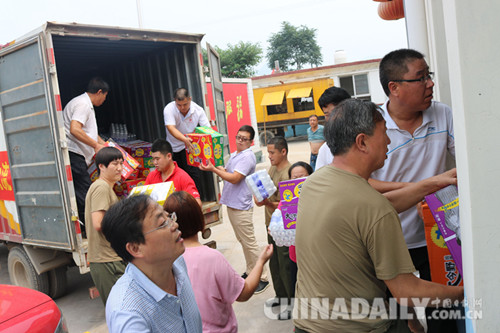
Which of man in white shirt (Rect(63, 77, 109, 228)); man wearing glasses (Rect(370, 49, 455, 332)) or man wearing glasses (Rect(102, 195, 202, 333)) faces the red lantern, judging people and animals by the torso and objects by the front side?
the man in white shirt

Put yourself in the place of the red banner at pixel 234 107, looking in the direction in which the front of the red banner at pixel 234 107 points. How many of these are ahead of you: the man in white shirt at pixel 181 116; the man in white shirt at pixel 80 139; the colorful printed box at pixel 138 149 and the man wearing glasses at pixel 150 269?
4

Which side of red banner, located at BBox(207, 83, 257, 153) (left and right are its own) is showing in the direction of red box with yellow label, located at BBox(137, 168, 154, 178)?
front

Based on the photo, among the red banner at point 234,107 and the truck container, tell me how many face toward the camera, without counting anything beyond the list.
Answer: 1

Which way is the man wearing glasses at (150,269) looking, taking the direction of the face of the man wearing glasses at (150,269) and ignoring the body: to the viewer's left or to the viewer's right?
to the viewer's right

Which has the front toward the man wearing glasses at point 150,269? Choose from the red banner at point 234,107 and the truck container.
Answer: the red banner

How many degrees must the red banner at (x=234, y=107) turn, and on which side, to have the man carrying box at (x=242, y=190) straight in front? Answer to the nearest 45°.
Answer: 0° — it already faces them

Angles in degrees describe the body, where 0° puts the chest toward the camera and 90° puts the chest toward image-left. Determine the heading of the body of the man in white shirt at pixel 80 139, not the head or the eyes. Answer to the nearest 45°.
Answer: approximately 270°

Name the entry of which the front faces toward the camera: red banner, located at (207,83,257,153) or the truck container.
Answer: the red banner

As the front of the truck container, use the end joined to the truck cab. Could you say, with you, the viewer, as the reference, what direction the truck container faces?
facing away from the viewer and to the left of the viewer

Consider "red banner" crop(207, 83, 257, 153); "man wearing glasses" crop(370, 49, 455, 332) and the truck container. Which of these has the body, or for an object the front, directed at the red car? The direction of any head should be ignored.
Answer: the red banner

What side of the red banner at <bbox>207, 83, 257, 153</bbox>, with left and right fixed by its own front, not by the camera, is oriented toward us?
front

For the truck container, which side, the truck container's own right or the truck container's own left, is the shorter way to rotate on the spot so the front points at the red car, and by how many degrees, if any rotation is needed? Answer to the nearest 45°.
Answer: approximately 135° to the truck container's own left

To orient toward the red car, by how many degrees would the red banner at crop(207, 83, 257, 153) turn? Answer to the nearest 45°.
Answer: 0° — it already faces it

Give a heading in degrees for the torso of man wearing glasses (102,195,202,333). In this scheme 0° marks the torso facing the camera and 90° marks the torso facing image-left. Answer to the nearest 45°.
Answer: approximately 315°

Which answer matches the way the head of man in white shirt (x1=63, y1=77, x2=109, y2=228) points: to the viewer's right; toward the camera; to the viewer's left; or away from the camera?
to the viewer's right
